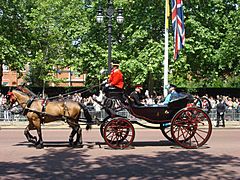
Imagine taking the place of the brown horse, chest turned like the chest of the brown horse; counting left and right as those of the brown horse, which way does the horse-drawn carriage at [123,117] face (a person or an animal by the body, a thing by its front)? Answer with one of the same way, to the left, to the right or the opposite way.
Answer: the same way

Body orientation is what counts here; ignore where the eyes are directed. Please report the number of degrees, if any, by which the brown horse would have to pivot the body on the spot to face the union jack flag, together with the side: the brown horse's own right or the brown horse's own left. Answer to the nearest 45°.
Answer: approximately 135° to the brown horse's own right

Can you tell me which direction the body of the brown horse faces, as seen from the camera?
to the viewer's left

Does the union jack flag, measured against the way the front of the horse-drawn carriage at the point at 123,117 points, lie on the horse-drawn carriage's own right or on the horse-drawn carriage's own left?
on the horse-drawn carriage's own right

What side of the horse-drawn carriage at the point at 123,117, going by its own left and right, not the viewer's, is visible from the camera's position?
left
